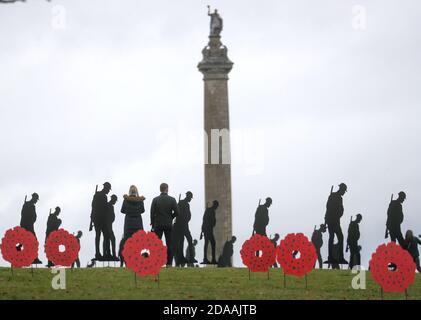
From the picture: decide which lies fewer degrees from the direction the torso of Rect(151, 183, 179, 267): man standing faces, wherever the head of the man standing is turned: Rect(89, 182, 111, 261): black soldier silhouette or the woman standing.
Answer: the black soldier silhouette

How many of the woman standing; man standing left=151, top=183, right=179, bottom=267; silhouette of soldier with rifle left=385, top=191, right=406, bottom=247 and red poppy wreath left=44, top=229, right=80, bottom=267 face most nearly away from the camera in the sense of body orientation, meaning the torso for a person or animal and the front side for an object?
2

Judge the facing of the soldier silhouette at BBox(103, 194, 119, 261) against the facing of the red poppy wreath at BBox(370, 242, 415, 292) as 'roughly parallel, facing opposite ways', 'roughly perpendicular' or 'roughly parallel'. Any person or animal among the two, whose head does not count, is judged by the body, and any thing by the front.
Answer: roughly perpendicular

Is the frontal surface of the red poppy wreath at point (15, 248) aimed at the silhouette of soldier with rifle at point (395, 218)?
no

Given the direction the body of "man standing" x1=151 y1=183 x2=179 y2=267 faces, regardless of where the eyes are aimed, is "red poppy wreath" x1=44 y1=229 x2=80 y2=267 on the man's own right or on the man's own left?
on the man's own left

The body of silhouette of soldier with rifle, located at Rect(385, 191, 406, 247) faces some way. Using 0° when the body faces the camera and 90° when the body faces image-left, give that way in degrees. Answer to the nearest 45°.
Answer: approximately 270°

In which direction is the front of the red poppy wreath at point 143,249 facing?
toward the camera

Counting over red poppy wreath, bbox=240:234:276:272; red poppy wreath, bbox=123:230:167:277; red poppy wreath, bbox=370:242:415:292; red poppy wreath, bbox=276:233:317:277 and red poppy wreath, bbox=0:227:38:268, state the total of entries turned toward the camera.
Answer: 5

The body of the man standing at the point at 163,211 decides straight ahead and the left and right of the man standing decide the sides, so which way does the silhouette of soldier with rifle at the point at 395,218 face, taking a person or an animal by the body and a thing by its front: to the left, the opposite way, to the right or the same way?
to the right

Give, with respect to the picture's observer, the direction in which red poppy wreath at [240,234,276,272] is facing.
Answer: facing the viewer

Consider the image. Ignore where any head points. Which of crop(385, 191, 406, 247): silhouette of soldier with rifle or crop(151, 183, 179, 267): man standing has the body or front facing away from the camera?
the man standing

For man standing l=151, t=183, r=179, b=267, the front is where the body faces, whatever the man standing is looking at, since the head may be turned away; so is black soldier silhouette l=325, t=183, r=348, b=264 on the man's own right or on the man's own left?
on the man's own right

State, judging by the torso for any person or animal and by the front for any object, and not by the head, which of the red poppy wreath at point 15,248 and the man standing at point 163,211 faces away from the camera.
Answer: the man standing
